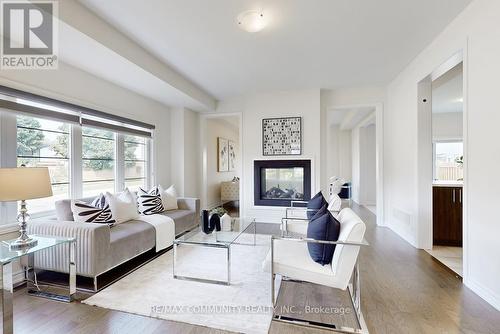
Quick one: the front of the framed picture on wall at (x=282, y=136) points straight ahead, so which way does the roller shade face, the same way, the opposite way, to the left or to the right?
to the left

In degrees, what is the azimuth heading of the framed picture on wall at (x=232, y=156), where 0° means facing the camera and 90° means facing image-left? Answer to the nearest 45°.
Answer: approximately 315°

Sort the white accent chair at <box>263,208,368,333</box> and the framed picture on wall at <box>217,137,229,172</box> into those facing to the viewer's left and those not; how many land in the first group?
1

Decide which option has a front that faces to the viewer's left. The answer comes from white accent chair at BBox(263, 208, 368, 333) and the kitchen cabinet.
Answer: the white accent chair

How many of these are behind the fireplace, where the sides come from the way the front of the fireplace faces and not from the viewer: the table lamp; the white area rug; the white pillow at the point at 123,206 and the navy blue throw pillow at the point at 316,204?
0

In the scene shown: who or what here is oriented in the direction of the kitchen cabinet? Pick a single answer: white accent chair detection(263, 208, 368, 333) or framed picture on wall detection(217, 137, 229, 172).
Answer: the framed picture on wall

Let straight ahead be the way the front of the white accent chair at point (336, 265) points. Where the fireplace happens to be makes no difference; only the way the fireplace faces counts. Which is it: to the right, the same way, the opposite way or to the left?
to the left

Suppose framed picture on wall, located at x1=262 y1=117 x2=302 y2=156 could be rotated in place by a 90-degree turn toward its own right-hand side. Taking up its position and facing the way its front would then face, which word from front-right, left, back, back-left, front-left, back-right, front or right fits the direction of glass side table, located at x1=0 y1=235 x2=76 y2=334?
front-left

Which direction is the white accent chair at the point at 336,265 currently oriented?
to the viewer's left

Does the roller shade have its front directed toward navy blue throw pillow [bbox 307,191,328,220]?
yes

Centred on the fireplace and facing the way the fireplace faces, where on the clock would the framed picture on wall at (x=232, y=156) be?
The framed picture on wall is roughly at 5 o'clock from the fireplace.

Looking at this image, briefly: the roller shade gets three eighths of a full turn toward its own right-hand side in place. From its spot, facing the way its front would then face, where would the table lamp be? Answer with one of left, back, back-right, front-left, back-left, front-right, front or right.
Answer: left

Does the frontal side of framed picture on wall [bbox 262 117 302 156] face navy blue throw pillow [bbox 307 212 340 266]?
yes

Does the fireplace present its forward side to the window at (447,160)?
no

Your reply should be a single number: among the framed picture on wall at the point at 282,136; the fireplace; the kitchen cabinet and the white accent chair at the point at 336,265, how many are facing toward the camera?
3

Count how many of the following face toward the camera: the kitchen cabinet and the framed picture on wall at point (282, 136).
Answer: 2

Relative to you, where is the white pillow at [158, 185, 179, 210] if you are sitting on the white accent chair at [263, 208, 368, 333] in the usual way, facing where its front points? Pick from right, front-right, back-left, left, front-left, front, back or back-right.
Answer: front-right

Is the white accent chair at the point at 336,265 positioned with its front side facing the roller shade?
yes

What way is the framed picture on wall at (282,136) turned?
toward the camera

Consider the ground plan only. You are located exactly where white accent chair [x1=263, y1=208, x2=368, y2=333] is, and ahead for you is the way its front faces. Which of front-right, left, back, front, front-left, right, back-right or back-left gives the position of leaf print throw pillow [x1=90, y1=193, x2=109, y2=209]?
front

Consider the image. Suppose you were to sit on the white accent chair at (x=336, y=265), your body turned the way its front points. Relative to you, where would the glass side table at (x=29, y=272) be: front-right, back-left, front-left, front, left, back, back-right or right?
front
